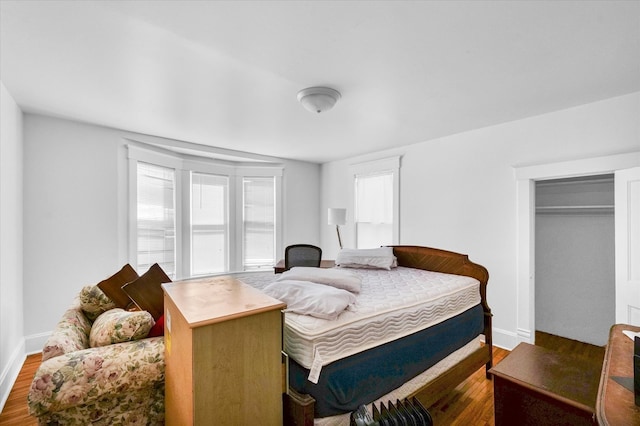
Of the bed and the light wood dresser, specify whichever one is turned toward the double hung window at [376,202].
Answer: the light wood dresser

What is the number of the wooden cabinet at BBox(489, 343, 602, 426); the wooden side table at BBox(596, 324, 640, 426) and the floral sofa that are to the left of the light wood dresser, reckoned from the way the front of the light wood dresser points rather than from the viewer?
1

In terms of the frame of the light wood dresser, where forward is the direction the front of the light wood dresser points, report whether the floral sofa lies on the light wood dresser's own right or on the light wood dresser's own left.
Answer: on the light wood dresser's own left

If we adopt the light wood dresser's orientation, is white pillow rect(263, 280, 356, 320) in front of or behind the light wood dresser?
in front

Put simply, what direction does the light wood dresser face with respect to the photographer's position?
facing away from the viewer and to the right of the viewer

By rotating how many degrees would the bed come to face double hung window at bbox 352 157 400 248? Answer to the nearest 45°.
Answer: approximately 135° to its right

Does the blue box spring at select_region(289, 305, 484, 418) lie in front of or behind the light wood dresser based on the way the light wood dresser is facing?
in front

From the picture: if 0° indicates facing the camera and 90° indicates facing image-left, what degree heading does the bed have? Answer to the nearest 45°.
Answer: approximately 45°

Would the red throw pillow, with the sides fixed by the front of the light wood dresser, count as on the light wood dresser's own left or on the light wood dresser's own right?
on the light wood dresser's own left

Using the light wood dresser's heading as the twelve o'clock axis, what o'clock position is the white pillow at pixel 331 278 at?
The white pillow is roughly at 12 o'clock from the light wood dresser.

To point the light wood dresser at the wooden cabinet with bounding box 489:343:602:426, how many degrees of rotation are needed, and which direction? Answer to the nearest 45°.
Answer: approximately 45° to its right

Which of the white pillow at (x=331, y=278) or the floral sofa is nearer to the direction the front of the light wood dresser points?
the white pillow
